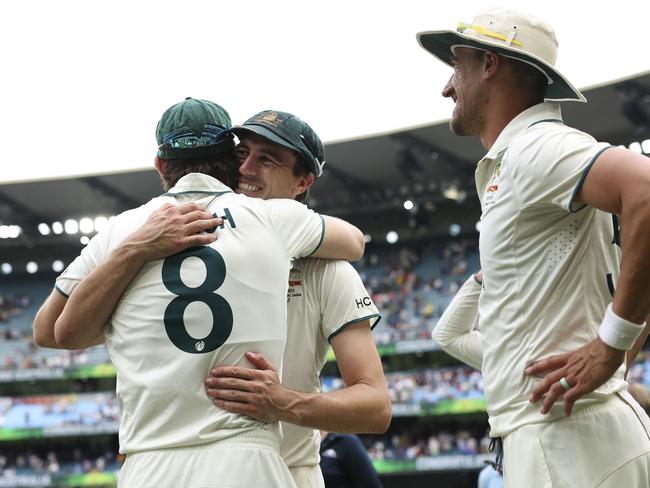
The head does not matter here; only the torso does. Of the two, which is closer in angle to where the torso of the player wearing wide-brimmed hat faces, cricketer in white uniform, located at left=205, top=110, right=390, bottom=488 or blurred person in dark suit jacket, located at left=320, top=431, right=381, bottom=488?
the cricketer in white uniform

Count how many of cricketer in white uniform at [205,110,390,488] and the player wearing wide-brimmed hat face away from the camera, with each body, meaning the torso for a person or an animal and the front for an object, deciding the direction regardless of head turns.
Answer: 0

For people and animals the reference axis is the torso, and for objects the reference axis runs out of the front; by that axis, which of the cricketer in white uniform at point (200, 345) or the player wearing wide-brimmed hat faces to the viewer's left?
the player wearing wide-brimmed hat

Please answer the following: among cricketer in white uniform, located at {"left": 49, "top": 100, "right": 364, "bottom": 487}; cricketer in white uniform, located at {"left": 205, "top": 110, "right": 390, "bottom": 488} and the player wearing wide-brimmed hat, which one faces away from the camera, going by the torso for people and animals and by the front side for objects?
cricketer in white uniform, located at {"left": 49, "top": 100, "right": 364, "bottom": 487}

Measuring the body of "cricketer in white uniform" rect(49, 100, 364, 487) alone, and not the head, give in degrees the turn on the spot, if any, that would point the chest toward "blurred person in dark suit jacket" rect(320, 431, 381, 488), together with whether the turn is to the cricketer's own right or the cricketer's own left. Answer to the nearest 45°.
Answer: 0° — they already face them

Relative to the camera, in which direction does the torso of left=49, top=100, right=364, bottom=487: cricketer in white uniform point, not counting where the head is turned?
away from the camera

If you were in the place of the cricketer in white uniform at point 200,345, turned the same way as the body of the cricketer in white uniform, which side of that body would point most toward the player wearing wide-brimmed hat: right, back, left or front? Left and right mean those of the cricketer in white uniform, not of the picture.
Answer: right

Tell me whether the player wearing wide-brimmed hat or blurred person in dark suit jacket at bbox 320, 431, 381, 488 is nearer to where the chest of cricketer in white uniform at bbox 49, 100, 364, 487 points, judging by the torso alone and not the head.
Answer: the blurred person in dark suit jacket

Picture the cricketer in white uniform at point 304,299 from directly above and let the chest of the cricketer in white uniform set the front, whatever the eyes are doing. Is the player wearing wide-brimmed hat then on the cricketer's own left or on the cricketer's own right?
on the cricketer's own left

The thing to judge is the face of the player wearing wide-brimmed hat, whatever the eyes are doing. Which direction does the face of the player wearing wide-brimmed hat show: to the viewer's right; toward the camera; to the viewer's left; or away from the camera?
to the viewer's left

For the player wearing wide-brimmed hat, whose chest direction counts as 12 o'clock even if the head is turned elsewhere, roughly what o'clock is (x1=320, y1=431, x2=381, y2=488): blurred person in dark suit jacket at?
The blurred person in dark suit jacket is roughly at 2 o'clock from the player wearing wide-brimmed hat.

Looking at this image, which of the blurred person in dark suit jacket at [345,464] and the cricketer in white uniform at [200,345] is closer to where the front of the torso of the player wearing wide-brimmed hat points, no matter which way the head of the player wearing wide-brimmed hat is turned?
the cricketer in white uniform

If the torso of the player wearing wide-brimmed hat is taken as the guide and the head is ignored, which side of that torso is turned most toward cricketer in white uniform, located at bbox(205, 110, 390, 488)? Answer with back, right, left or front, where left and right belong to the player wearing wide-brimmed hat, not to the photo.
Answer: front

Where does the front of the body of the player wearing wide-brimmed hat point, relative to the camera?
to the viewer's left
